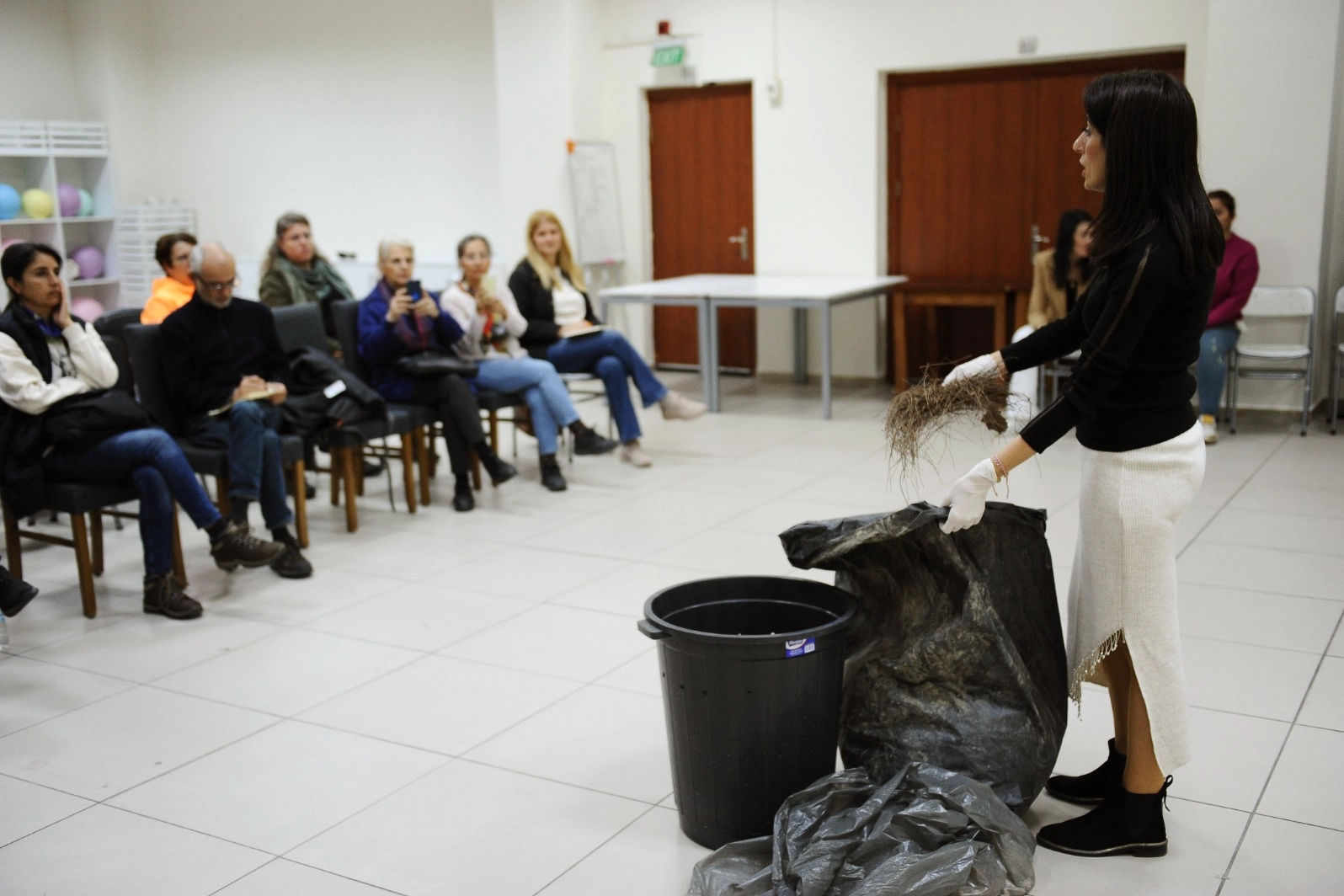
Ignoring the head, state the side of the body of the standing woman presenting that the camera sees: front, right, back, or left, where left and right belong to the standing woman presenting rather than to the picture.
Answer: left

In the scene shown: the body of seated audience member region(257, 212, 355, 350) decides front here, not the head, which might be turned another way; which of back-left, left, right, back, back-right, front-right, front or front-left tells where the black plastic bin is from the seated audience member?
front-right

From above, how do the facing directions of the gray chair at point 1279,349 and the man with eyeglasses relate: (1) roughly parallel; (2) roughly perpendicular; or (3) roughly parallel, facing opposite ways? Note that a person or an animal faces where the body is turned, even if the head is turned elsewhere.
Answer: roughly perpendicular

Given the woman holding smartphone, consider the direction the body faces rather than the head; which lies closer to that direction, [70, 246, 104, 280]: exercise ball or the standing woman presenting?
the standing woman presenting

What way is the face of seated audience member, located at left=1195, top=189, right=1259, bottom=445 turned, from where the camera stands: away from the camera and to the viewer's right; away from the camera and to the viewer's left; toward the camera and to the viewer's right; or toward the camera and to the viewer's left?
toward the camera and to the viewer's left

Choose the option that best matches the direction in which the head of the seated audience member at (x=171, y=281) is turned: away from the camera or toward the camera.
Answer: toward the camera

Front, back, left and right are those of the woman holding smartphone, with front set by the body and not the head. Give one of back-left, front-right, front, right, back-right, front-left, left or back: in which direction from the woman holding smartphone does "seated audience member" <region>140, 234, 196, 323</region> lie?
back-right

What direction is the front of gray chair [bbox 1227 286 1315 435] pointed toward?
toward the camera

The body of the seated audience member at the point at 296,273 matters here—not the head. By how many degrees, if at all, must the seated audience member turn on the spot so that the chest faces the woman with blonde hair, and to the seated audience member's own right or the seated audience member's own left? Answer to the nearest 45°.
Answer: approximately 45° to the seated audience member's own left

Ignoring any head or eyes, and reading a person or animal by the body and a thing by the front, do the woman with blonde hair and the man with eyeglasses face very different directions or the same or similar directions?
same or similar directions

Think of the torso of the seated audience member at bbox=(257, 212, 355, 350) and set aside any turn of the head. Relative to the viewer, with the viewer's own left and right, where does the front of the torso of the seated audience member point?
facing the viewer and to the right of the viewer

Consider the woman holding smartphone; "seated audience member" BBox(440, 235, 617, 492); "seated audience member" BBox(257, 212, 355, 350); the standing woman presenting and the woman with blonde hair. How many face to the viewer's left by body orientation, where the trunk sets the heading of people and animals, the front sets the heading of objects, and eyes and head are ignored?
1

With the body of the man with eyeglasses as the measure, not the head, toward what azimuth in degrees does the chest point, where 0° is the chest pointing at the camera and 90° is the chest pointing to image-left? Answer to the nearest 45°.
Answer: approximately 315°

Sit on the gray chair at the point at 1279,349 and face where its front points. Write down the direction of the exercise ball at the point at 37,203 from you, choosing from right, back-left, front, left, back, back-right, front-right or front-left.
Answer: right

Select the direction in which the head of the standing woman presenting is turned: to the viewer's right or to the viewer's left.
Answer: to the viewer's left

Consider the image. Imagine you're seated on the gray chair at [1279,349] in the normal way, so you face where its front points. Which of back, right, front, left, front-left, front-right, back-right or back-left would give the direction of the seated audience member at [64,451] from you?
front-right

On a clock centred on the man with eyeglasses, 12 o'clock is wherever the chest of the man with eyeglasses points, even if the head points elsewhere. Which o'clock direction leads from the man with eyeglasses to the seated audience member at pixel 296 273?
The seated audience member is roughly at 8 o'clock from the man with eyeglasses.

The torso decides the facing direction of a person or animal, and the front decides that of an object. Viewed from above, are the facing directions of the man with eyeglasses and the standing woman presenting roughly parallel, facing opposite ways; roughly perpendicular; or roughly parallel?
roughly parallel, facing opposite ways

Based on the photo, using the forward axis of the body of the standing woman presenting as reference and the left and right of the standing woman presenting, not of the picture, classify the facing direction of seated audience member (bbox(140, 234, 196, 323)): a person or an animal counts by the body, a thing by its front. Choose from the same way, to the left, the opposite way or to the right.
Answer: the opposite way

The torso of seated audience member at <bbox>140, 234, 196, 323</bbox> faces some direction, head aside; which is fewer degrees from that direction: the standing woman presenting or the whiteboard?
the standing woman presenting

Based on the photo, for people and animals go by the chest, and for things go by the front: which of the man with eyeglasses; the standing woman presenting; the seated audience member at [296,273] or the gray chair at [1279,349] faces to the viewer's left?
the standing woman presenting

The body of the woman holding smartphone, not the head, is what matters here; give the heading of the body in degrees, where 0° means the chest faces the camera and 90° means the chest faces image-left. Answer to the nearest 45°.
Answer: approximately 315°

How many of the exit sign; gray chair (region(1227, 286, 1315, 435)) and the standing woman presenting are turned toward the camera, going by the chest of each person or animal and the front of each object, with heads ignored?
2
